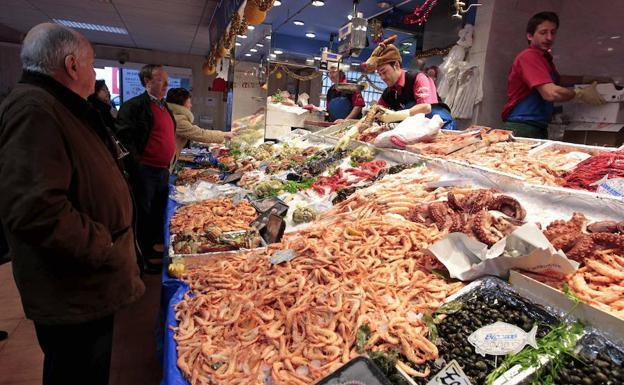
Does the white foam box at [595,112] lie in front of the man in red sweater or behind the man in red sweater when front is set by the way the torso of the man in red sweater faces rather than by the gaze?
in front

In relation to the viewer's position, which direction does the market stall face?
facing the viewer and to the left of the viewer

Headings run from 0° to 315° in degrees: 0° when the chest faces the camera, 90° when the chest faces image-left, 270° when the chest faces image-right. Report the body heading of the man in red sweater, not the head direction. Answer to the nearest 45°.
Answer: approximately 315°

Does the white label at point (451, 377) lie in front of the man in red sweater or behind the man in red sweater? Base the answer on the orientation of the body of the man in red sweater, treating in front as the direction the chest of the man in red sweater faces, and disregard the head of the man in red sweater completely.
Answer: in front

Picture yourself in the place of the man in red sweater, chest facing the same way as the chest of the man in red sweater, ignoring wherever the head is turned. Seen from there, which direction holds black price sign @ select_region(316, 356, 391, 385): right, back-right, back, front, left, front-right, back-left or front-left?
front-right

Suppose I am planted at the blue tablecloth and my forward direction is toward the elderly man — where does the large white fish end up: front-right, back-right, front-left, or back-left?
back-right

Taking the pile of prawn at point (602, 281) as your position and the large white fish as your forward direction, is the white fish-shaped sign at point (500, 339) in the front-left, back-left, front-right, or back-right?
back-left

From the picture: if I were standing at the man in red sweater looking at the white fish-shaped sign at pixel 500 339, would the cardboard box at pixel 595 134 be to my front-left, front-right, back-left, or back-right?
front-left
